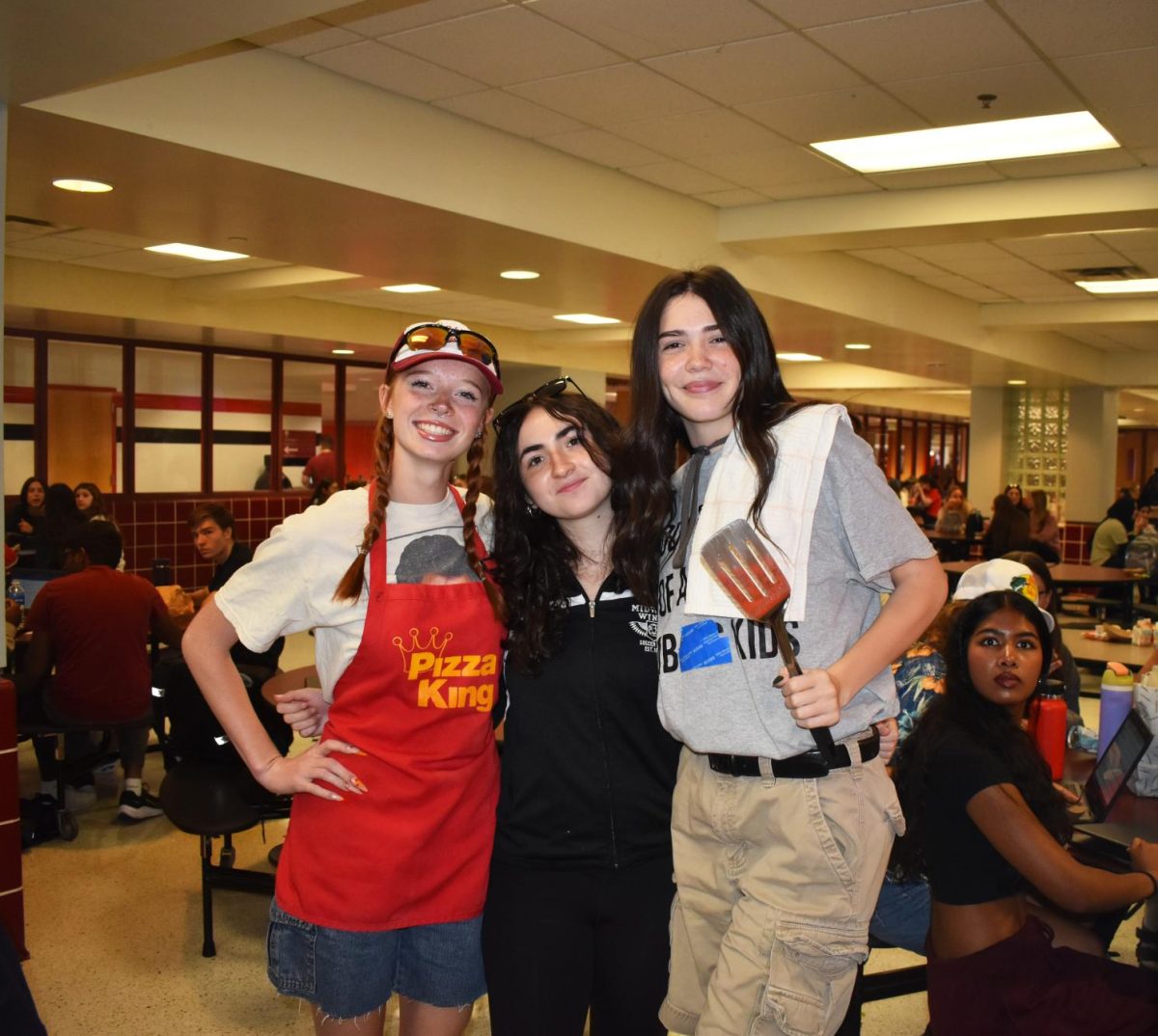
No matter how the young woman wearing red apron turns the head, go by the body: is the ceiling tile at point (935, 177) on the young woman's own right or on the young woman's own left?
on the young woman's own left

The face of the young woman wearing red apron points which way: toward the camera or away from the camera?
toward the camera

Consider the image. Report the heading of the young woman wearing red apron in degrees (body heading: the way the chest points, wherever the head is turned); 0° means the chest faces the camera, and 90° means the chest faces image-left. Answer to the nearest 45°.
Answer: approximately 315°

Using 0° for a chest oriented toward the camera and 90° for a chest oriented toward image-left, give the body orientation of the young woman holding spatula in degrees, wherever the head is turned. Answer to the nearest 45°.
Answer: approximately 45°

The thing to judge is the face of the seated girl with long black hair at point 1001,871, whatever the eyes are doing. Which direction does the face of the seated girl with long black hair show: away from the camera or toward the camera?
toward the camera

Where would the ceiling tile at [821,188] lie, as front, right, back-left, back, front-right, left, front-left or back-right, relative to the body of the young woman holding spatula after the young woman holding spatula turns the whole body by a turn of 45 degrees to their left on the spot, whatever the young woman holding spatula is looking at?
back

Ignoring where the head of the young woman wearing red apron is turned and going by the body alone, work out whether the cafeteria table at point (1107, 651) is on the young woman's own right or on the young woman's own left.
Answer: on the young woman's own left

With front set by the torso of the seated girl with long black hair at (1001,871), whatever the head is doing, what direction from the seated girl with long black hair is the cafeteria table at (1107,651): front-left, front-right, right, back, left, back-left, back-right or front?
left
